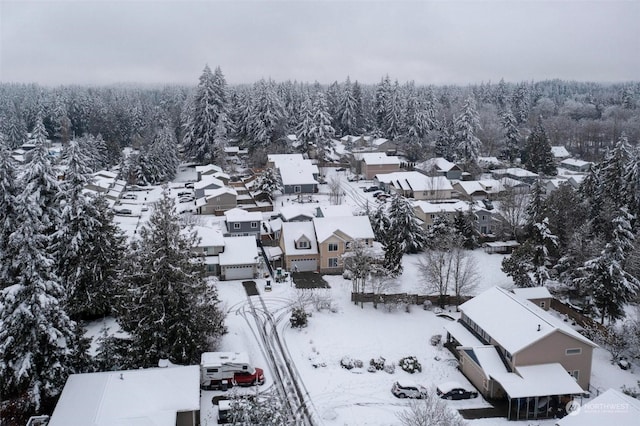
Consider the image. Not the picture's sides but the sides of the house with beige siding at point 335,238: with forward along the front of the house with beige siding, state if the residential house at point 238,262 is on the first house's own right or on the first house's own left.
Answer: on the first house's own right

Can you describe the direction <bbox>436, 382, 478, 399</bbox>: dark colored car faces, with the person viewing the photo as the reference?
facing to the right of the viewer

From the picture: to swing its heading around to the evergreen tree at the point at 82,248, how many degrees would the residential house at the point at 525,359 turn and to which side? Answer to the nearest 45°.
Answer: approximately 45° to its right

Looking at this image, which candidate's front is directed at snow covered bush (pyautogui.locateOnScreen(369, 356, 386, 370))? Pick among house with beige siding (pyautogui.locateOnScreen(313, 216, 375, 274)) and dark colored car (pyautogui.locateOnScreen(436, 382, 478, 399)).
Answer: the house with beige siding

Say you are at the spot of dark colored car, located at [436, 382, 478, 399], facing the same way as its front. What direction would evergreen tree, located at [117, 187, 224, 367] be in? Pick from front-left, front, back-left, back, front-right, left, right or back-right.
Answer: back

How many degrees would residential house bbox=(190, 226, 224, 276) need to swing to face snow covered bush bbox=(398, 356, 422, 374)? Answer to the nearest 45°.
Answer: approximately 45° to its left

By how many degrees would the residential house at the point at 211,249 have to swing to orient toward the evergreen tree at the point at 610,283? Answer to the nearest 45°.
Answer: approximately 45° to its left

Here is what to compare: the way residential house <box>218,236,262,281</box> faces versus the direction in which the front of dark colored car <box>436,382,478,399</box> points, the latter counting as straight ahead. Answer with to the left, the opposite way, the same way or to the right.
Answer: to the right

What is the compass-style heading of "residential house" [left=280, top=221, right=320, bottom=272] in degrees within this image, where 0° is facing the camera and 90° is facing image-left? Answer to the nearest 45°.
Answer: approximately 0°

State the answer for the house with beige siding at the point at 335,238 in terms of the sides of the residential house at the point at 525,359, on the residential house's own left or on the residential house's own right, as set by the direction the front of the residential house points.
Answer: on the residential house's own right
